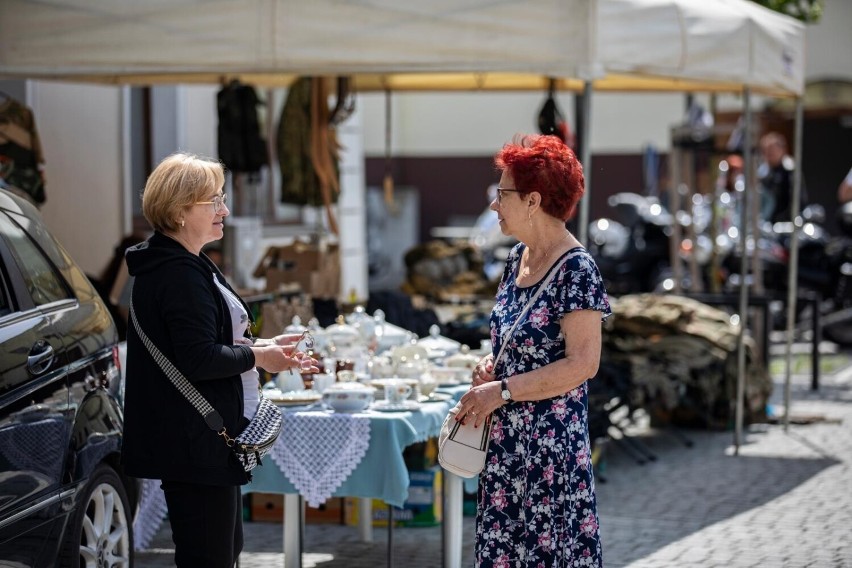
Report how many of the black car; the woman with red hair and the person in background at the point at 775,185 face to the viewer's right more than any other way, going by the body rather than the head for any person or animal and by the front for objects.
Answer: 0

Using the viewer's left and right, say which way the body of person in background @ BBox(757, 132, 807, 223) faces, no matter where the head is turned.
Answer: facing the viewer

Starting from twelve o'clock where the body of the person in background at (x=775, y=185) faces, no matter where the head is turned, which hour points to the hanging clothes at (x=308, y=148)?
The hanging clothes is roughly at 1 o'clock from the person in background.

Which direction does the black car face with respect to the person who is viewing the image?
facing the viewer and to the left of the viewer

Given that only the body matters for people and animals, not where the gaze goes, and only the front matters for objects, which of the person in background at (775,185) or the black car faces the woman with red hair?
the person in background

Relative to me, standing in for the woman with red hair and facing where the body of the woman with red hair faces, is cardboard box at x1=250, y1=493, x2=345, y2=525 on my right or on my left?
on my right
